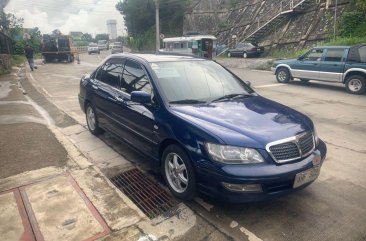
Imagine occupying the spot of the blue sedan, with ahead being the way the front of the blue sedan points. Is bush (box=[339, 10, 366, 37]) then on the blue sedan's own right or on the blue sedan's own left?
on the blue sedan's own left

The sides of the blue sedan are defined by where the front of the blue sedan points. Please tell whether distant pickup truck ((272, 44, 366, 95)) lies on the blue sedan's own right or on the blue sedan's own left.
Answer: on the blue sedan's own left

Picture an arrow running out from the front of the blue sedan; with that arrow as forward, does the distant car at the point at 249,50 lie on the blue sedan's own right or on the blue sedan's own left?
on the blue sedan's own left

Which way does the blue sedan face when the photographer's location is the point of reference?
facing the viewer and to the right of the viewer
